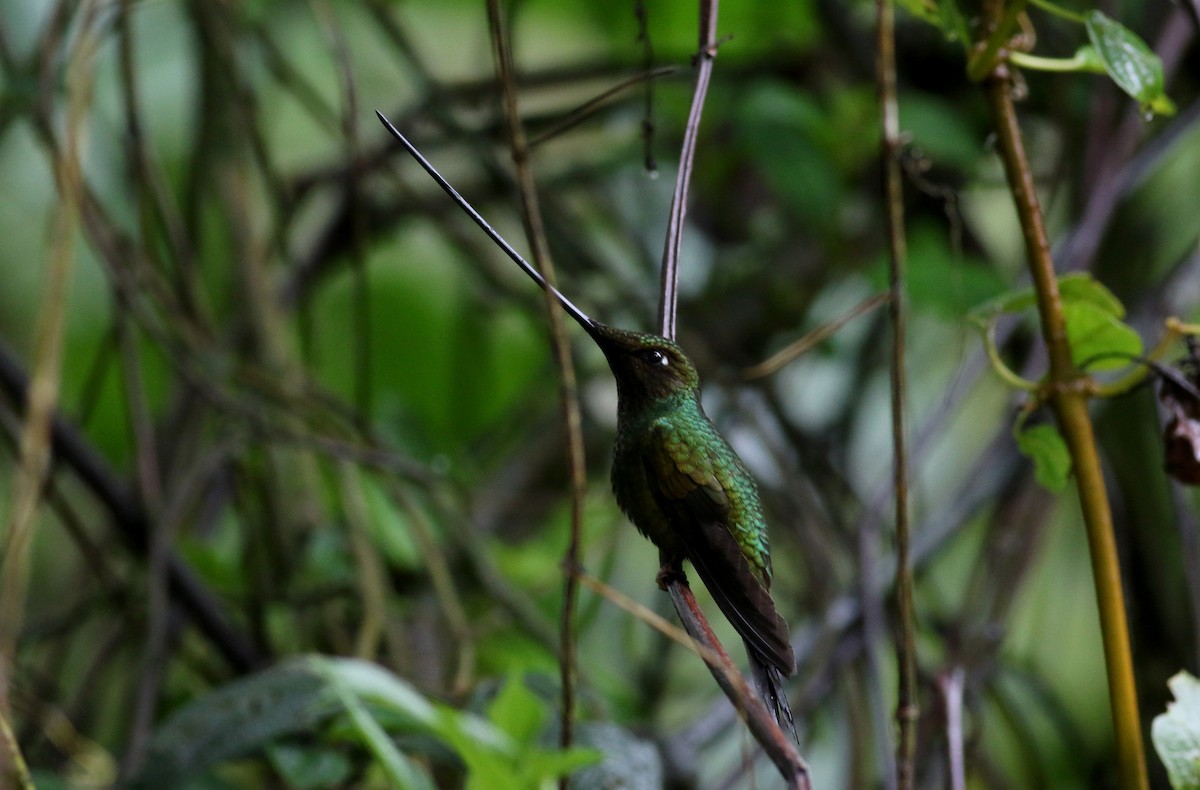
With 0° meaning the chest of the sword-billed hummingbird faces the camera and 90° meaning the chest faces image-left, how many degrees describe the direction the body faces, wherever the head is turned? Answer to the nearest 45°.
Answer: approximately 90°
